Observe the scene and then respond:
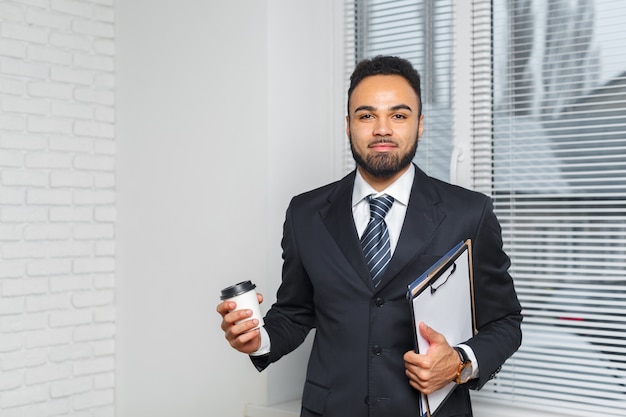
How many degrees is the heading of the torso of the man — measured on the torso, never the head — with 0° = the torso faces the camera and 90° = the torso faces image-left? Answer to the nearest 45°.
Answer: approximately 0°

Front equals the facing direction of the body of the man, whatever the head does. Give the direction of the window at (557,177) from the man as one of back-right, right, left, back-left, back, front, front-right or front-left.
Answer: back-left
